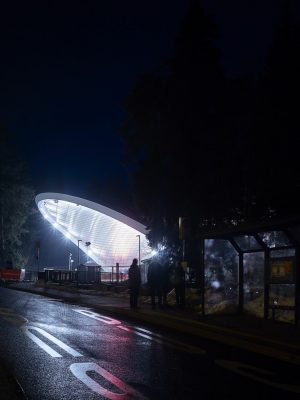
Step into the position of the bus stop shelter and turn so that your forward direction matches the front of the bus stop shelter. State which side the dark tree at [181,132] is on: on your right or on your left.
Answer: on your right

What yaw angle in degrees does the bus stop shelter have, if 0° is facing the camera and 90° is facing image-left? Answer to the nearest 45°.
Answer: approximately 45°

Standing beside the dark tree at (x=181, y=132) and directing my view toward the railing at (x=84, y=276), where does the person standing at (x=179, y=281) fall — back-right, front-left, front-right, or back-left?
back-left

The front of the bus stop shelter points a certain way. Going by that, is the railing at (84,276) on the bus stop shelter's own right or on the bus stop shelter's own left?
on the bus stop shelter's own right

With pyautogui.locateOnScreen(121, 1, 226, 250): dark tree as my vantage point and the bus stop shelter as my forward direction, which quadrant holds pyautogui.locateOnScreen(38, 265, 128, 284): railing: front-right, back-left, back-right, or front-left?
back-right
